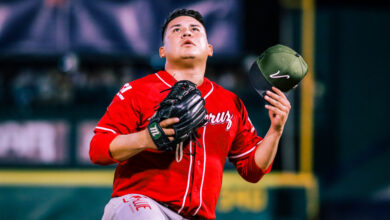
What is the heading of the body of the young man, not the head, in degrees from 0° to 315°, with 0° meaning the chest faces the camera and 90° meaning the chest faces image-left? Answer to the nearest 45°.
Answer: approximately 0°
